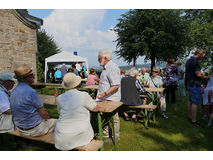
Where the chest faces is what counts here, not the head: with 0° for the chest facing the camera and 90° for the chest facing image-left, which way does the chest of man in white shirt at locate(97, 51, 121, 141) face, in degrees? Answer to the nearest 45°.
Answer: approximately 45°

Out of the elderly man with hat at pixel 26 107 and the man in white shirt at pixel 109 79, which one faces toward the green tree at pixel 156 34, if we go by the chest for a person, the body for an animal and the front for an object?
the elderly man with hat

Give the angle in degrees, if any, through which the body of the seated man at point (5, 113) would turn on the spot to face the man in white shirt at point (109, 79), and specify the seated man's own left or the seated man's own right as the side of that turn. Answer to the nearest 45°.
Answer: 0° — they already face them

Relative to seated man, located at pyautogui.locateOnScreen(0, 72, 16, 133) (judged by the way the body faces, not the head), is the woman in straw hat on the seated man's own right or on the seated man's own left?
on the seated man's own right

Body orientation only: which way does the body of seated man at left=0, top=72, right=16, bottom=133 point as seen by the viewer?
to the viewer's right

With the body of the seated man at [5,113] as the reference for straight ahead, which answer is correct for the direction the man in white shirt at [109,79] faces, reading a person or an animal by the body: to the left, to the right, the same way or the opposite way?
the opposite way

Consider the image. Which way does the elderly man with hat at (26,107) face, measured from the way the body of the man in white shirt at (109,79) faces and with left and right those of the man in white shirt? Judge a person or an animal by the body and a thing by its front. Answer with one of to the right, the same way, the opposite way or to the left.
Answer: the opposite way
